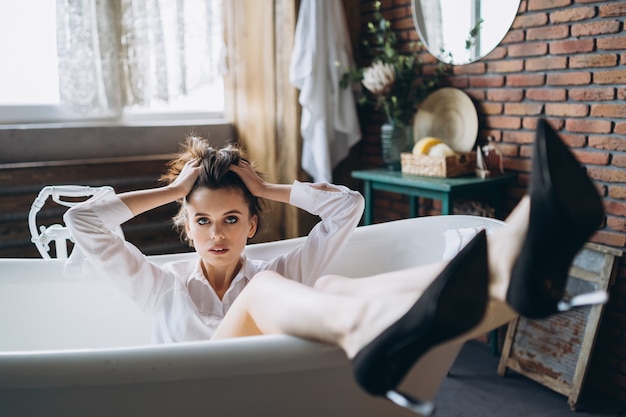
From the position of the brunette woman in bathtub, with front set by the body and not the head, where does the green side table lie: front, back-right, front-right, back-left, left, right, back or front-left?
back-left

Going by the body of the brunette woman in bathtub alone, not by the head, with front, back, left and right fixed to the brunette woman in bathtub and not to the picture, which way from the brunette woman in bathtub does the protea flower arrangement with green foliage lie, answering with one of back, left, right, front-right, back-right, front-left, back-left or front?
back-left

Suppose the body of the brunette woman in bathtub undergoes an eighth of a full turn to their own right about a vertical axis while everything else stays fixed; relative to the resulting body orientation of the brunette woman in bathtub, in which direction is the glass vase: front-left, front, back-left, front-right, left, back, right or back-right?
back

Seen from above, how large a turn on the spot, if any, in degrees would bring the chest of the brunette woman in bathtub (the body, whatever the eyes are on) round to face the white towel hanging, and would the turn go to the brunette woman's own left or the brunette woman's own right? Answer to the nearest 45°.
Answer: approximately 180°

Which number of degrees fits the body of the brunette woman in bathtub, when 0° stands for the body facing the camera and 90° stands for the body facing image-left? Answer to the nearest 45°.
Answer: approximately 0°

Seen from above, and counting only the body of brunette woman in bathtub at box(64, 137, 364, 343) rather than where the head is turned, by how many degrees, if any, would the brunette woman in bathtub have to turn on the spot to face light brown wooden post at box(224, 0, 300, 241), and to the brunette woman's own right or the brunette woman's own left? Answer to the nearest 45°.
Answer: approximately 180°

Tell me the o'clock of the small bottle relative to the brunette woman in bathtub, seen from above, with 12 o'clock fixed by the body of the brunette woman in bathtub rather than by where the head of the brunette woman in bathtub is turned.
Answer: The small bottle is roughly at 8 o'clock from the brunette woman in bathtub.

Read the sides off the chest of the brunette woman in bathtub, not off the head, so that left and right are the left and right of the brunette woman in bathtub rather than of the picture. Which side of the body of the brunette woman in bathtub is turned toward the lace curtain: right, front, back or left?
back
